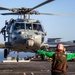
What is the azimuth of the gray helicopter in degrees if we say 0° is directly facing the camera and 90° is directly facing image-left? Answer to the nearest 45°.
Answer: approximately 0°
